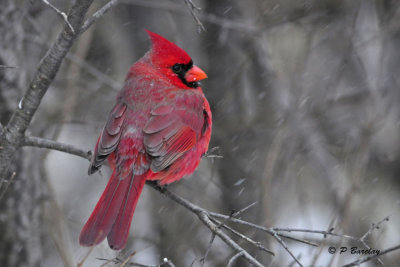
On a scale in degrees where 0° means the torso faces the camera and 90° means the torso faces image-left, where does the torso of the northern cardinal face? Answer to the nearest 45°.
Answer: approximately 225°

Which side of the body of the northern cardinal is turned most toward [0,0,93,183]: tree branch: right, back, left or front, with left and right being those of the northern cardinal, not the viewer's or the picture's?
left
